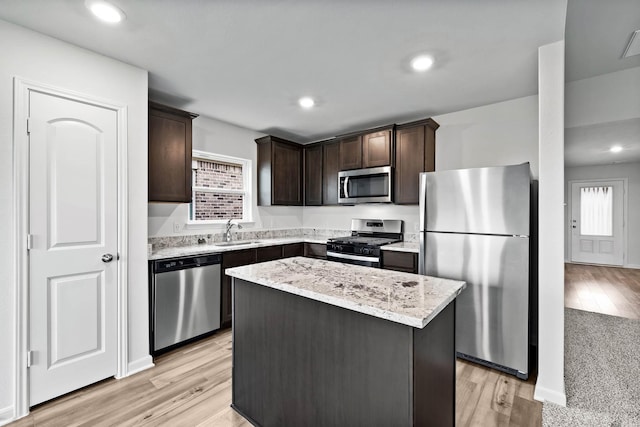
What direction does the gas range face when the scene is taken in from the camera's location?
facing the viewer and to the left of the viewer

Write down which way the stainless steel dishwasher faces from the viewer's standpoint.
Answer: facing the viewer and to the right of the viewer

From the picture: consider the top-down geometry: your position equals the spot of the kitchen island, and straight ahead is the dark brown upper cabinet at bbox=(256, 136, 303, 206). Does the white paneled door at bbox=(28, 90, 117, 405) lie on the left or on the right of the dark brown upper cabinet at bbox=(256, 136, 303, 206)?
left

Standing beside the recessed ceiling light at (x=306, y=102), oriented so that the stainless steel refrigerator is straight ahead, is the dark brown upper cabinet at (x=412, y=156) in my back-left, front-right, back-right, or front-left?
front-left

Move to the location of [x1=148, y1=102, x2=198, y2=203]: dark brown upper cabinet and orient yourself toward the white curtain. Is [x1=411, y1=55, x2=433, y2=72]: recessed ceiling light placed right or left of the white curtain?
right

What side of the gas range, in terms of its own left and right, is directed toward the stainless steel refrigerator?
left

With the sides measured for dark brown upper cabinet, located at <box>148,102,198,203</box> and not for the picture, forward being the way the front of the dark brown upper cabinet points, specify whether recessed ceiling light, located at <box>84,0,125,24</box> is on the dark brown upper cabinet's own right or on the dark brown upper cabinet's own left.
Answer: on the dark brown upper cabinet's own right

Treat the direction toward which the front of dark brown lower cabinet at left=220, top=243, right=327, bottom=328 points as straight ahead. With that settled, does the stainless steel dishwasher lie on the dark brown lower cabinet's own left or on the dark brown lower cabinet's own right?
on the dark brown lower cabinet's own right

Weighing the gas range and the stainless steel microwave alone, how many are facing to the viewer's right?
0

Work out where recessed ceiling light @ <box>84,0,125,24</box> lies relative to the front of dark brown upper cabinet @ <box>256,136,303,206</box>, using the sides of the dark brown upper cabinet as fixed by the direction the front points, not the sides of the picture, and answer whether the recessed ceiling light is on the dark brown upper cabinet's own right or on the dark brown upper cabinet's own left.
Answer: on the dark brown upper cabinet's own right

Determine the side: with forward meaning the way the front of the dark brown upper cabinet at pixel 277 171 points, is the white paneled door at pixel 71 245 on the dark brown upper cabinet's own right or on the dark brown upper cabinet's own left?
on the dark brown upper cabinet's own right

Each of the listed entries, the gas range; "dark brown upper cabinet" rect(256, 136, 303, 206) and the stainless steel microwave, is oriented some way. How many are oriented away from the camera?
0
